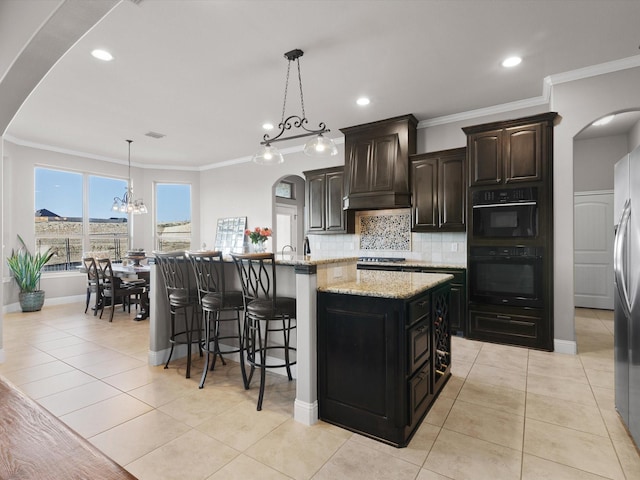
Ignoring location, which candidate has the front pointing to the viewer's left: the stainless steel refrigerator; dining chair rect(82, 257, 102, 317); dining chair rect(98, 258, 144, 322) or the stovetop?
the stainless steel refrigerator

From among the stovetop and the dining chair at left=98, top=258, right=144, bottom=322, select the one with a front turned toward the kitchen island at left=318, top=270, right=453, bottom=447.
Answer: the stovetop

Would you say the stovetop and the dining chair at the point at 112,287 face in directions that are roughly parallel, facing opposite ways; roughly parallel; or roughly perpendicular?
roughly parallel, facing opposite ways

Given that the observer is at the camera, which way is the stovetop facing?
facing the viewer

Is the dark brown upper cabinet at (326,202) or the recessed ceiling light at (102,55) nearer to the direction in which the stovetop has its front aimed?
the recessed ceiling light

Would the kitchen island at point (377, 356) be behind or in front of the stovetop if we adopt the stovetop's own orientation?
in front

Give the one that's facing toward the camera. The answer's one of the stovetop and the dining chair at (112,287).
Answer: the stovetop

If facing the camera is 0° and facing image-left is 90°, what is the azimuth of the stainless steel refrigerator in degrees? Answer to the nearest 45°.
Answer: approximately 90°

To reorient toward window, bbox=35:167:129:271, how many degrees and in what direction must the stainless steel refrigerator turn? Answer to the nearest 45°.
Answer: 0° — it already faces it

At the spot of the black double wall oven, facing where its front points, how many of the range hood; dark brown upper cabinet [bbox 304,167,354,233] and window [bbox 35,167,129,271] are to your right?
3

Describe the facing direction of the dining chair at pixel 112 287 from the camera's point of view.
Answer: facing away from the viewer and to the right of the viewer

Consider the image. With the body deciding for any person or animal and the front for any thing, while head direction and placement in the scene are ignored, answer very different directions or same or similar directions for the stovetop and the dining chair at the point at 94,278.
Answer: very different directions

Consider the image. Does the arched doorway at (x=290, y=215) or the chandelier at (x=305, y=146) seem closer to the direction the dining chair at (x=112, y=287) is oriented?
the arched doorway

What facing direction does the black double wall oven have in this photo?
toward the camera

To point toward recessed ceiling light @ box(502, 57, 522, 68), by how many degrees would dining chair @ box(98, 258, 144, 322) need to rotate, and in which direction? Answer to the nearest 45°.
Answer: approximately 90° to its right
